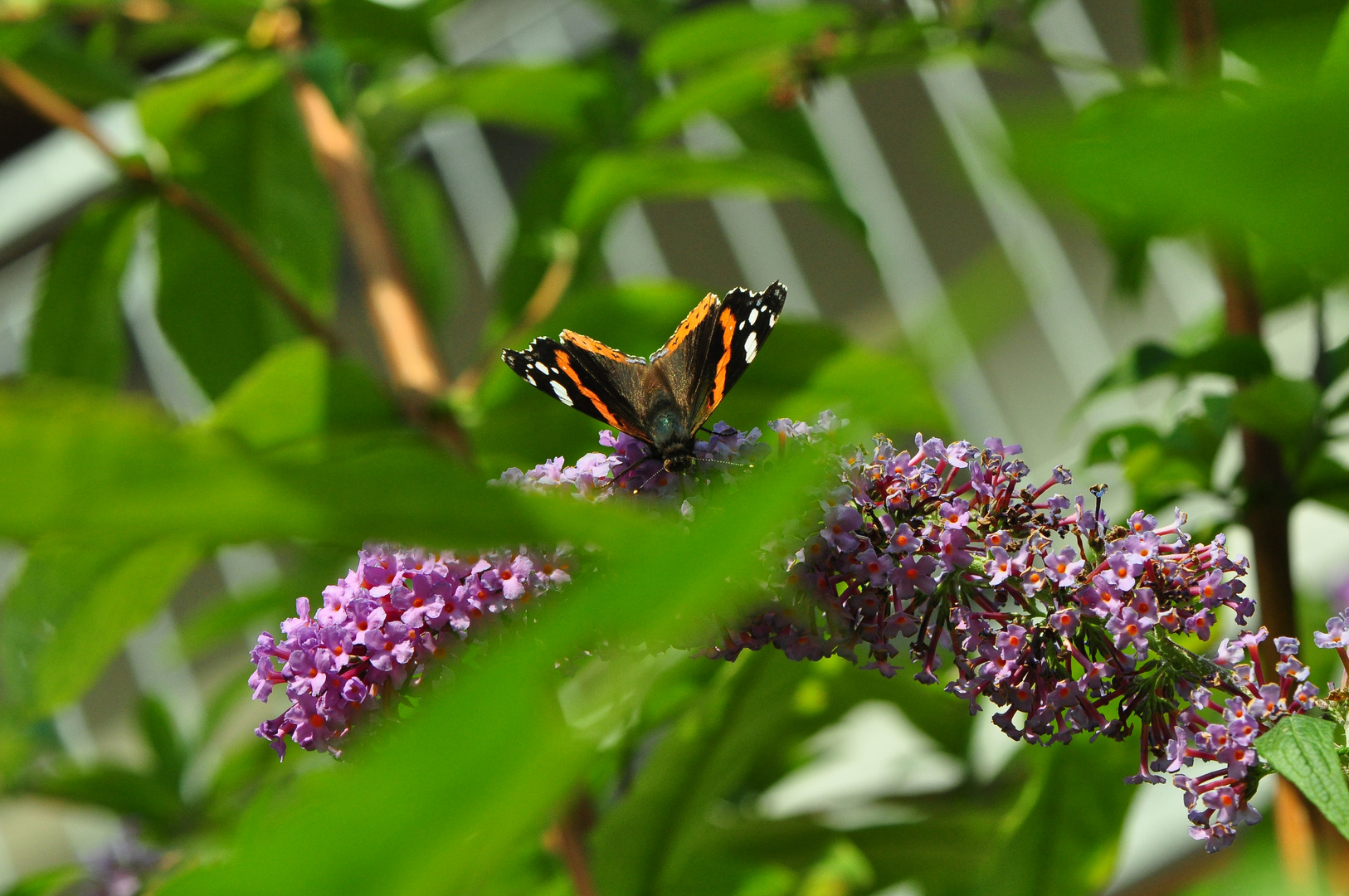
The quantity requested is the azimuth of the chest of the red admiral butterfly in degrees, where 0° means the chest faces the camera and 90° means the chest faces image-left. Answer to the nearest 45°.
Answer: approximately 0°

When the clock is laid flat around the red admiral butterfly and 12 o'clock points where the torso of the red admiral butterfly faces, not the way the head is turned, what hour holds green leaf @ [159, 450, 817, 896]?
The green leaf is roughly at 12 o'clock from the red admiral butterfly.

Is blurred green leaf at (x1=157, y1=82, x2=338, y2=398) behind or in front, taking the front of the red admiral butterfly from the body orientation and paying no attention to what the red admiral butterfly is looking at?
behind

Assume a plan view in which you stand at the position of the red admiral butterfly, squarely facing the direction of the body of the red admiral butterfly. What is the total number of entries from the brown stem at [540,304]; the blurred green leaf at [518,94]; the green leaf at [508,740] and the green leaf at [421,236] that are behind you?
3

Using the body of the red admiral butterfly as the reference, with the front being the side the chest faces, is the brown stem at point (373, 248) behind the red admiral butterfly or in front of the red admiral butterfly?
behind
